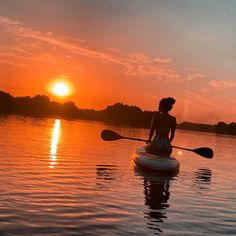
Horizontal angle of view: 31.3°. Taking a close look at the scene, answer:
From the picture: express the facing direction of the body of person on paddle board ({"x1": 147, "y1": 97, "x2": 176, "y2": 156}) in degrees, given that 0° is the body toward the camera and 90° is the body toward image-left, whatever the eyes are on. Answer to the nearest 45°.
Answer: approximately 180°
